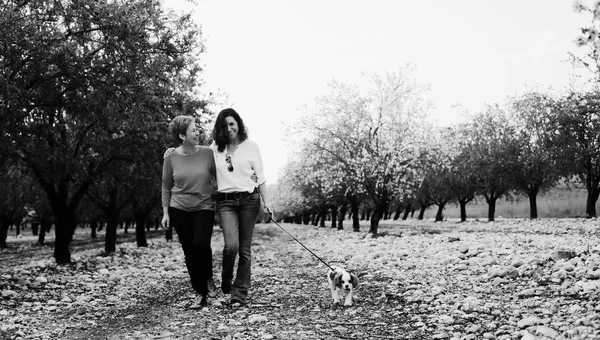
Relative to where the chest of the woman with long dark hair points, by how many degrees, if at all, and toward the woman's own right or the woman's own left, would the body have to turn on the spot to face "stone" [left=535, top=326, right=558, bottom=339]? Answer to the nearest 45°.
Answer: approximately 45° to the woman's own left

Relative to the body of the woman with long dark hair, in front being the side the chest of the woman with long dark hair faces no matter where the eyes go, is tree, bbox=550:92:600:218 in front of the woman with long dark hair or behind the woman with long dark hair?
behind

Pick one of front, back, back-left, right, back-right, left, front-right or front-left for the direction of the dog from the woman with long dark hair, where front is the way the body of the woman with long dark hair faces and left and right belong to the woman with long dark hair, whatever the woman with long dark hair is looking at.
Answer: left

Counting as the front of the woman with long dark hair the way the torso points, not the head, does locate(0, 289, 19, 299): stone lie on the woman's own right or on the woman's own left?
on the woman's own right

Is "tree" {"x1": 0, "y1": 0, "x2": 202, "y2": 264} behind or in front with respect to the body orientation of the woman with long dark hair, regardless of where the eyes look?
behind

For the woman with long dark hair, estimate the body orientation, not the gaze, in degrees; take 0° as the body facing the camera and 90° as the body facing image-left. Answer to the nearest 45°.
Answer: approximately 0°

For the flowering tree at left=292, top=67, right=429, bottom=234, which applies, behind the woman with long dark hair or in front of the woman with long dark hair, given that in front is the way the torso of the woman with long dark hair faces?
behind

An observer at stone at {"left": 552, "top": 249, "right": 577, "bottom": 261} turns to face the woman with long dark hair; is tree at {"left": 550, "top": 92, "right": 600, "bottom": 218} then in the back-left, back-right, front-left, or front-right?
back-right

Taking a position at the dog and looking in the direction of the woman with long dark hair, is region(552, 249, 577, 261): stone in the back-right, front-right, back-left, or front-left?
back-right

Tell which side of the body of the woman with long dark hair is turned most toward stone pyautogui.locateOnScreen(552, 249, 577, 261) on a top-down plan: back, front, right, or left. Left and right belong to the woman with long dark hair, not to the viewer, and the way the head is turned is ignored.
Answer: left
